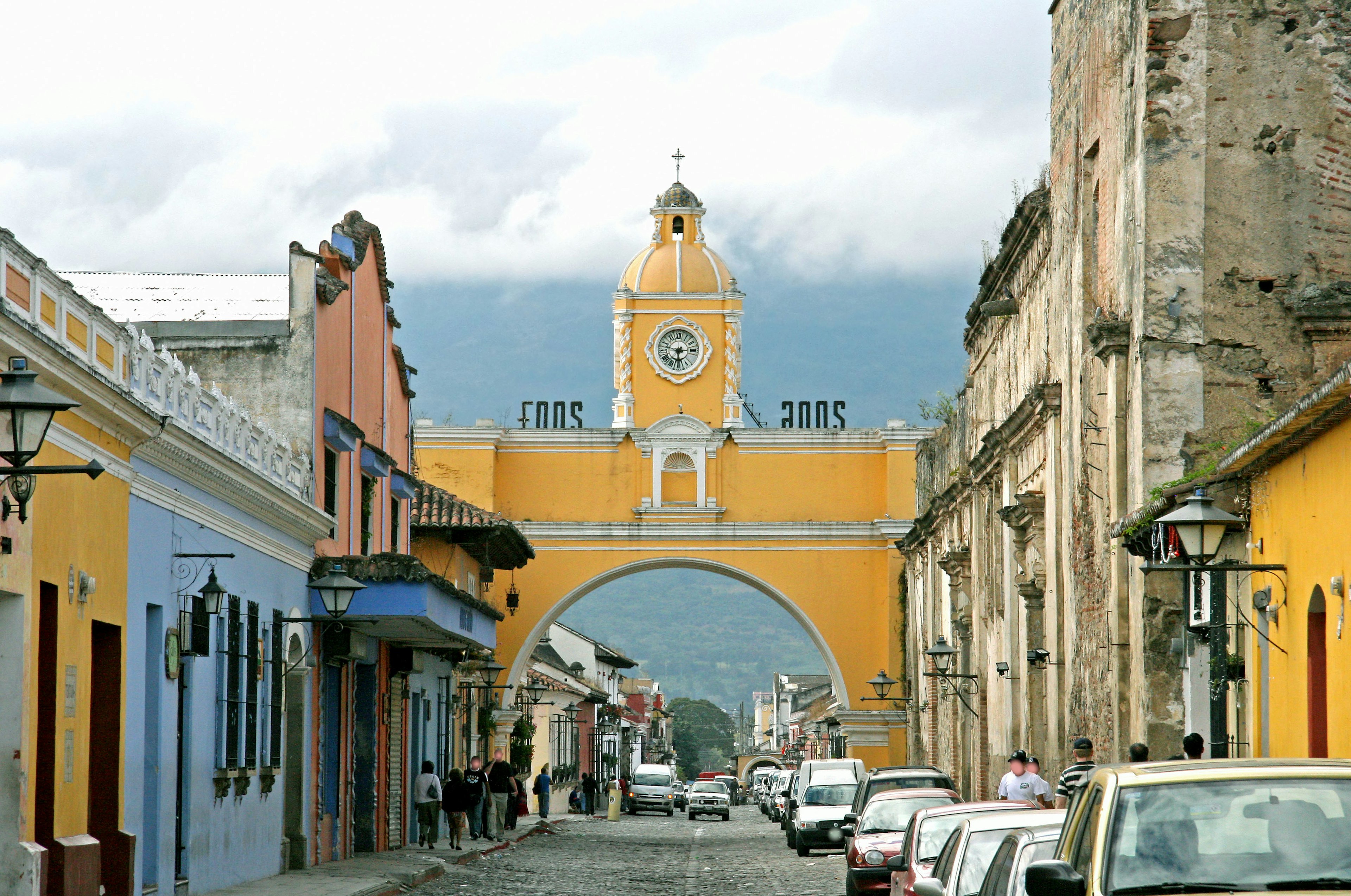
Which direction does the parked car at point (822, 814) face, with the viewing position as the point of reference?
facing the viewer

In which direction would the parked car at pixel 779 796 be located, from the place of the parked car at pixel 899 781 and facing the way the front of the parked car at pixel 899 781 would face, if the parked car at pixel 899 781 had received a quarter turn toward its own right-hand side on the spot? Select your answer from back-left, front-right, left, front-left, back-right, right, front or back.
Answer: right

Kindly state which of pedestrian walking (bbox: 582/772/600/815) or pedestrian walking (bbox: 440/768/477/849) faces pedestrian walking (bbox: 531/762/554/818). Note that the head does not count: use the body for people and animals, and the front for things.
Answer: pedestrian walking (bbox: 440/768/477/849)

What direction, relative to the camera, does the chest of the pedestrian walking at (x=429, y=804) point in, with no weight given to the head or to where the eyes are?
away from the camera

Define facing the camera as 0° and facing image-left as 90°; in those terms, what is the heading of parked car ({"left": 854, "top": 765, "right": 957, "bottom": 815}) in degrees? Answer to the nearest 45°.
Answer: approximately 0°

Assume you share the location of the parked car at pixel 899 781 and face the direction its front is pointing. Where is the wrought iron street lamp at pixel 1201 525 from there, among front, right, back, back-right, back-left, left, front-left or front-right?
front

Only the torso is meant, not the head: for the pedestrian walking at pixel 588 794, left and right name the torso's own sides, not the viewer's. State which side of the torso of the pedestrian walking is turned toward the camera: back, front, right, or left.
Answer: back

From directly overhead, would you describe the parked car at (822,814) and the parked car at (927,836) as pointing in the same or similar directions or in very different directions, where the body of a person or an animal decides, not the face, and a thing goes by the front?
same or similar directions

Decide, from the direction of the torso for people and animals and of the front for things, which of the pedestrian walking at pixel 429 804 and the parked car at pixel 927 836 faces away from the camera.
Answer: the pedestrian walking

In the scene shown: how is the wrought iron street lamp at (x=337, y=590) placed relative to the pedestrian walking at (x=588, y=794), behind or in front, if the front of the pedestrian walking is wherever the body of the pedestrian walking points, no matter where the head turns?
behind

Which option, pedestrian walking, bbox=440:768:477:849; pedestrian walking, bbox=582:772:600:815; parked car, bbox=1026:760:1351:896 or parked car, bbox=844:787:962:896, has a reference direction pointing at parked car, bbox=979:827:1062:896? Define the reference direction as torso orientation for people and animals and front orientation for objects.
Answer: parked car, bbox=844:787:962:896

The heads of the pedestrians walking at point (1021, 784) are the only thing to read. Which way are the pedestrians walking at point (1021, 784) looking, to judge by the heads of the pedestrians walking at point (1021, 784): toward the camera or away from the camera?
toward the camera

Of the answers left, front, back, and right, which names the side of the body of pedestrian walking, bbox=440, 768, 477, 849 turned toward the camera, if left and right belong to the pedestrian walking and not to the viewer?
back
